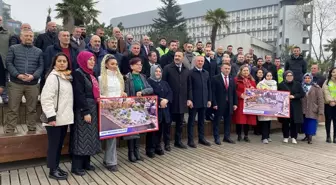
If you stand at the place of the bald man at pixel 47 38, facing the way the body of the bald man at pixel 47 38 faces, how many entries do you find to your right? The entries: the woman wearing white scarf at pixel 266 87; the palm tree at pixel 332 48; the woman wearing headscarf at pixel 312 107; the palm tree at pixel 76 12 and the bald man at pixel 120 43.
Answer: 0

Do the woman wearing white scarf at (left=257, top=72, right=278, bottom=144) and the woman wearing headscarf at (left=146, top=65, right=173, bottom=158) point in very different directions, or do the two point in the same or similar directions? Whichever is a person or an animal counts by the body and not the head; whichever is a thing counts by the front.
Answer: same or similar directions

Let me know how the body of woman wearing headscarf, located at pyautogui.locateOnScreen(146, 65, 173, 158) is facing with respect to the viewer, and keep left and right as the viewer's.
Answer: facing the viewer

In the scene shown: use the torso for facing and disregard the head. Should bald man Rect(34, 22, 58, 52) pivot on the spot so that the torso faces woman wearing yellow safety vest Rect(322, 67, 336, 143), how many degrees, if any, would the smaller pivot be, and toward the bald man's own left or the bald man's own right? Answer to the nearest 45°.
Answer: approximately 45° to the bald man's own left

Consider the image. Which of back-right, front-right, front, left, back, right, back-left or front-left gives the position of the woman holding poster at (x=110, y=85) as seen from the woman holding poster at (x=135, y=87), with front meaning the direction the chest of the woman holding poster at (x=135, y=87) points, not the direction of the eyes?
right

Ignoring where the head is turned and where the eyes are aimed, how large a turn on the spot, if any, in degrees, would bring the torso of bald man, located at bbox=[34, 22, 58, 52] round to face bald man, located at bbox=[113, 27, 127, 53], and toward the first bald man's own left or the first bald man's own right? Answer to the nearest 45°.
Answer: approximately 90° to the first bald man's own left

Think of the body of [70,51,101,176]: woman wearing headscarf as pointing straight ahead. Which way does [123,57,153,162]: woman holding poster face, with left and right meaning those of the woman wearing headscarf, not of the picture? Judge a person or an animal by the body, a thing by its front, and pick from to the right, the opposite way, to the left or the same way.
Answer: the same way

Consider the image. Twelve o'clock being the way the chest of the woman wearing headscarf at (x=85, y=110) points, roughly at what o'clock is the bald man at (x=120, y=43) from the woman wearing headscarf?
The bald man is roughly at 8 o'clock from the woman wearing headscarf.

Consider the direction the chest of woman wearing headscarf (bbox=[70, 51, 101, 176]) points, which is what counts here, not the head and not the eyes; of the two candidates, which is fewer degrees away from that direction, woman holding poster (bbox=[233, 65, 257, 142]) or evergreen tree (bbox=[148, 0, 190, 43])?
the woman holding poster

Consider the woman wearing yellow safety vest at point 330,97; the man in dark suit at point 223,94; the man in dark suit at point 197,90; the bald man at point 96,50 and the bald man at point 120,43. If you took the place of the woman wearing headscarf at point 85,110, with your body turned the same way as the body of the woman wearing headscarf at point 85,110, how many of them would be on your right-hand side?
0

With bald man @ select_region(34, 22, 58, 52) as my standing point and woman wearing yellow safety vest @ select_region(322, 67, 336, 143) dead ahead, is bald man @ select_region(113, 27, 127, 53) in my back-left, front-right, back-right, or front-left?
front-left

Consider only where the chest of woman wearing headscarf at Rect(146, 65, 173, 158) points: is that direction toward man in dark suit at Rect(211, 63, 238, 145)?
no

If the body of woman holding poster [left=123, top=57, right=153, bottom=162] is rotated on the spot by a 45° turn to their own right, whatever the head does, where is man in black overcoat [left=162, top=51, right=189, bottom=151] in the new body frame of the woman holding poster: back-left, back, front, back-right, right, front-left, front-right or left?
back-left

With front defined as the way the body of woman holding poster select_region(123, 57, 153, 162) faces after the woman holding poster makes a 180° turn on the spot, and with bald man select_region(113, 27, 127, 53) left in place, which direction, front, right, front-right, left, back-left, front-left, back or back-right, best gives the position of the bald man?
front-right

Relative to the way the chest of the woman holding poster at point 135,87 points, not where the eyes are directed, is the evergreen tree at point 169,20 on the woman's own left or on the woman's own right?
on the woman's own left

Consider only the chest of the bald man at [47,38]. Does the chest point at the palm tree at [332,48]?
no

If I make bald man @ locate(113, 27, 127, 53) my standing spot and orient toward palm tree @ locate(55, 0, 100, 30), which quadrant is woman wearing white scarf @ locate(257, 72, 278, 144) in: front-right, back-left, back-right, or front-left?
back-right

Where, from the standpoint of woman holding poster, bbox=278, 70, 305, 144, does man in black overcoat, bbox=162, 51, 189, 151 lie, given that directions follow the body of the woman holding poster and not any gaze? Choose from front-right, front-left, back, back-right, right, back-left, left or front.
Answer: front-right

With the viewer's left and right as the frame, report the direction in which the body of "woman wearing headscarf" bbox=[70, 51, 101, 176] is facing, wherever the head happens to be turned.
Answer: facing the viewer and to the right of the viewer

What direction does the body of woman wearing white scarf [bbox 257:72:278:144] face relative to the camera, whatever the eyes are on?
toward the camera

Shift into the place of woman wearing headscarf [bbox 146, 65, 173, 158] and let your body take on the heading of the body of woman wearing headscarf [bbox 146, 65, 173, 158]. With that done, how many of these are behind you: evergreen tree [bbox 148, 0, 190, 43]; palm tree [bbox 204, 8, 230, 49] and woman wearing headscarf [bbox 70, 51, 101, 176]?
2
